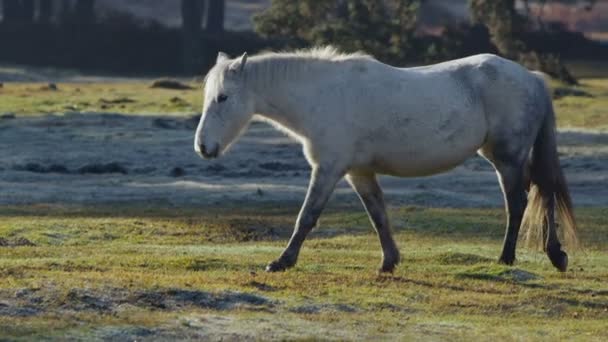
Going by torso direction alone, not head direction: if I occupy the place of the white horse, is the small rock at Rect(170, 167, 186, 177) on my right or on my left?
on my right

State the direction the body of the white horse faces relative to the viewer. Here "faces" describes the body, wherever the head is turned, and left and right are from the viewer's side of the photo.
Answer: facing to the left of the viewer
